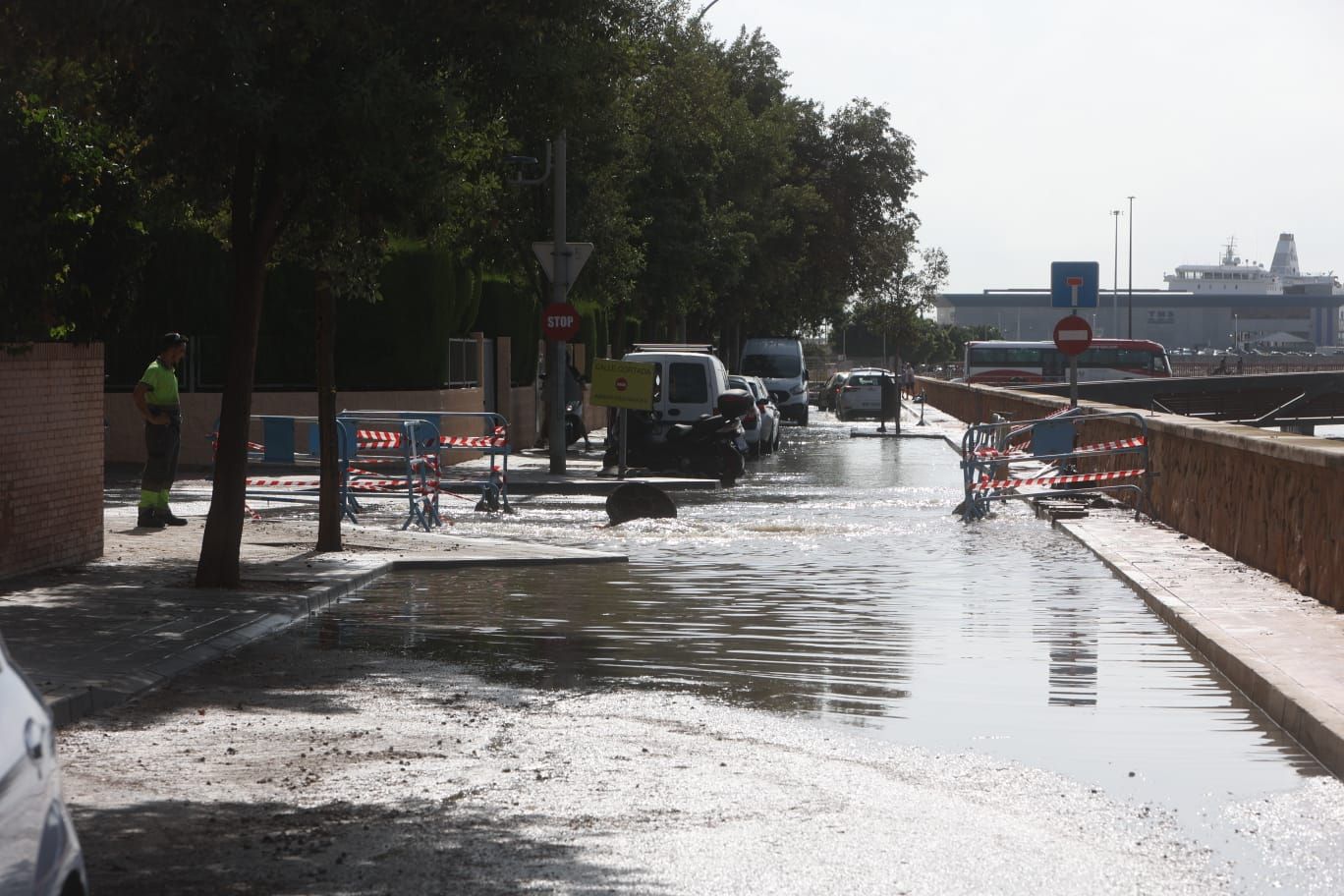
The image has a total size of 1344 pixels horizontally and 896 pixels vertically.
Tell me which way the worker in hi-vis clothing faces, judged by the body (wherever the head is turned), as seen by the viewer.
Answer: to the viewer's right

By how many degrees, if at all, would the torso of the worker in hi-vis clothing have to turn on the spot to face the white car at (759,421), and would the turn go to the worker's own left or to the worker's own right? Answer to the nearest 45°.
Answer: approximately 45° to the worker's own left

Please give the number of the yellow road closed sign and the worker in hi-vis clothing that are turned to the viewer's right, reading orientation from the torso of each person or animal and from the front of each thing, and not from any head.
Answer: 1

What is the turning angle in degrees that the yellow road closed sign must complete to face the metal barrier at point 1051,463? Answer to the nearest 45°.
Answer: approximately 45° to its left

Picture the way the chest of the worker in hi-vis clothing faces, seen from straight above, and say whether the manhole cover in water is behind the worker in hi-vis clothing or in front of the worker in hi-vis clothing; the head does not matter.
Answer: in front

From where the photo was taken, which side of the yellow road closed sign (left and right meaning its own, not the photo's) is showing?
front

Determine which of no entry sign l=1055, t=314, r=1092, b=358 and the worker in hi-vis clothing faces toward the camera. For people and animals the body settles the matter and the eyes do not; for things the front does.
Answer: the no entry sign

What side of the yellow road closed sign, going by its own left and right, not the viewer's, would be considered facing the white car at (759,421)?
back

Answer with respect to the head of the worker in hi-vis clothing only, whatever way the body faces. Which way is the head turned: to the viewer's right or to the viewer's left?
to the viewer's right

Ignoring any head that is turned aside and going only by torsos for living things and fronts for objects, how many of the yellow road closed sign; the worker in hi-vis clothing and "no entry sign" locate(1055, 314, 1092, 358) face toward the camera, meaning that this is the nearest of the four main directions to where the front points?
2

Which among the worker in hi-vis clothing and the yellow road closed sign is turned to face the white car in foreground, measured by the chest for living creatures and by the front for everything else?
the yellow road closed sign

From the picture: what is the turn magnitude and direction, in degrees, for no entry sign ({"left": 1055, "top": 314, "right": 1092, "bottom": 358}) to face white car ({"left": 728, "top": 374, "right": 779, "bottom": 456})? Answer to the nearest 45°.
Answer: approximately 135° to its right

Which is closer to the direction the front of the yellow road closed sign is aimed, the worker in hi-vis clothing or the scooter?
the worker in hi-vis clothing

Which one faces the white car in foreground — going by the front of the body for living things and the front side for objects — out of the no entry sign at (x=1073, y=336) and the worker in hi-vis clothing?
the no entry sign

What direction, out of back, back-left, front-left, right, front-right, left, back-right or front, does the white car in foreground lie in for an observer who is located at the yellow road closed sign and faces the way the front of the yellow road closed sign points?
front

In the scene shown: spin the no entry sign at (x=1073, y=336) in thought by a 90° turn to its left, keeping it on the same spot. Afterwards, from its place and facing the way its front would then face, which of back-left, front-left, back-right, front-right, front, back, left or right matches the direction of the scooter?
back-left
